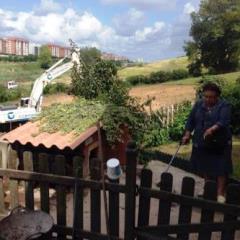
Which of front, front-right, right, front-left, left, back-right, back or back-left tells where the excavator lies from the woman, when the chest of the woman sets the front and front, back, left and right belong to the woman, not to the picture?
back-right

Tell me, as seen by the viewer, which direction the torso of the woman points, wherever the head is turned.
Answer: toward the camera

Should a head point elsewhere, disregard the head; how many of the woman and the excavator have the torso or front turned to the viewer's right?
1

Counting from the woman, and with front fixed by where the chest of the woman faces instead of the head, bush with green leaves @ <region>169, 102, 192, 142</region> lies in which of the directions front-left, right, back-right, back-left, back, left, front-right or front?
back

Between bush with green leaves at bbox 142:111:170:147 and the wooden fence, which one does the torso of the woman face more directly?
the wooden fence

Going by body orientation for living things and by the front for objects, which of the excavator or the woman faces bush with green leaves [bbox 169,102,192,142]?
the excavator

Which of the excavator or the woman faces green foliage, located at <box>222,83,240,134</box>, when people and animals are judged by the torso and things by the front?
the excavator

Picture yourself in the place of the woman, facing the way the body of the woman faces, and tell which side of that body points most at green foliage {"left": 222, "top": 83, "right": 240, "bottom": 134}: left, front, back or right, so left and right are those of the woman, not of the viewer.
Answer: back

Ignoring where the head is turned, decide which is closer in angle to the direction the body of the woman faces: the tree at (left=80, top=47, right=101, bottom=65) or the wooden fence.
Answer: the wooden fence

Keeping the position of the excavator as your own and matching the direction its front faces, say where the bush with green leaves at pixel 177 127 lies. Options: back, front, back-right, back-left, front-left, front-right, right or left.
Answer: front

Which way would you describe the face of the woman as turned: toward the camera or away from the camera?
toward the camera

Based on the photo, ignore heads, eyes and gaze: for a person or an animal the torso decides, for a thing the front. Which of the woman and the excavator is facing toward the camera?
the woman

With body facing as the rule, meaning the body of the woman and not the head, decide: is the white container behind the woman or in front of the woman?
in front

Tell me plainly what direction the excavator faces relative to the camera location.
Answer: facing to the right of the viewer
